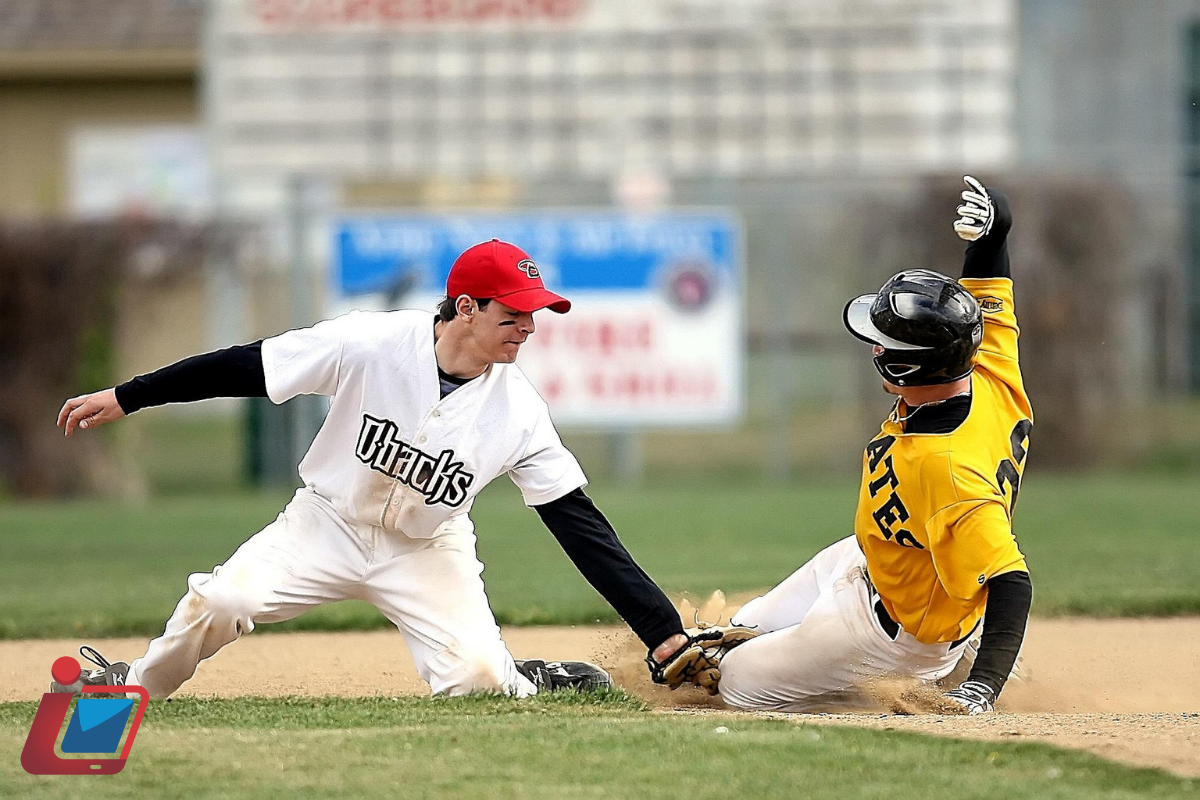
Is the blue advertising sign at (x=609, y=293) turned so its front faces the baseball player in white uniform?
yes

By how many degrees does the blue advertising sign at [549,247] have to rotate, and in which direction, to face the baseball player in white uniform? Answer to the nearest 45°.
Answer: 0° — it already faces them

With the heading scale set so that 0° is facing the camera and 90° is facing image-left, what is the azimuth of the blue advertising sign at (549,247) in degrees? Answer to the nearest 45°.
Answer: approximately 0°

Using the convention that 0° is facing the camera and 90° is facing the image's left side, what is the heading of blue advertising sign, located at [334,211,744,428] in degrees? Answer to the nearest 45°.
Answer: approximately 0°

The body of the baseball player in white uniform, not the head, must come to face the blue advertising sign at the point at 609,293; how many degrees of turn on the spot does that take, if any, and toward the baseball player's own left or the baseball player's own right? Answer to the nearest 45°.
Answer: approximately 180°
